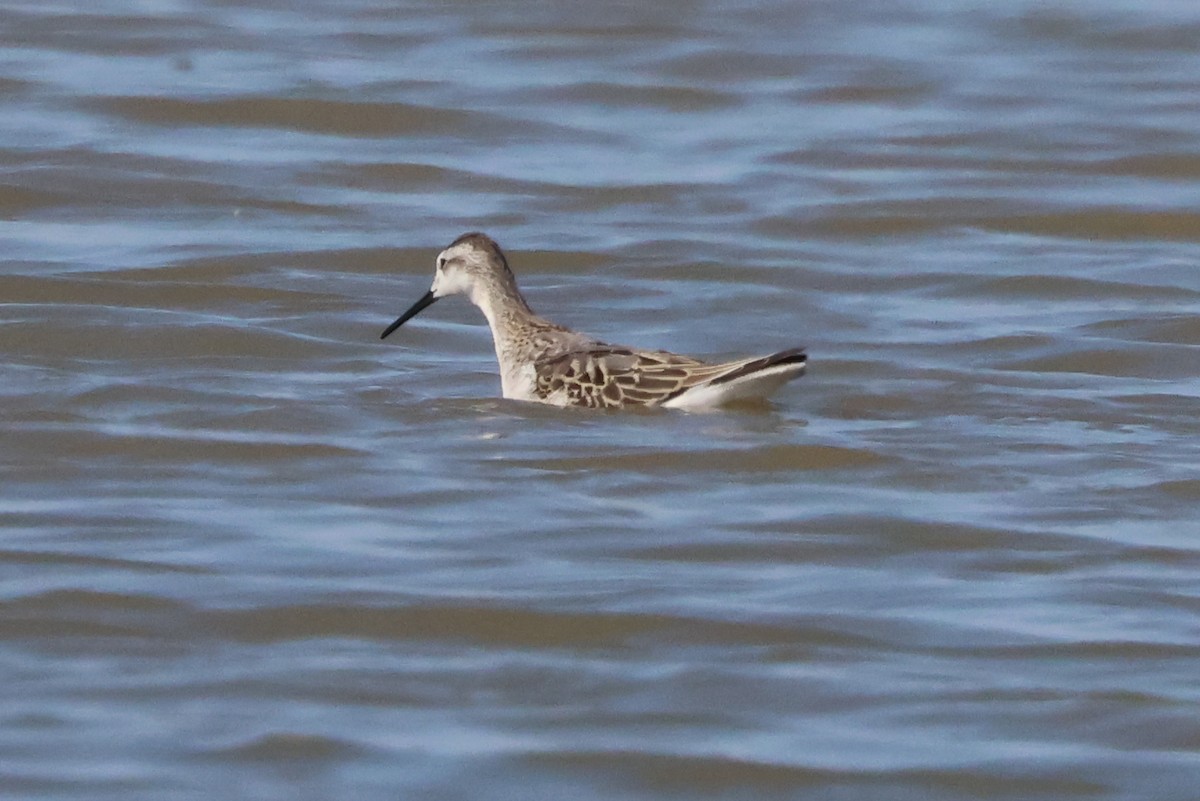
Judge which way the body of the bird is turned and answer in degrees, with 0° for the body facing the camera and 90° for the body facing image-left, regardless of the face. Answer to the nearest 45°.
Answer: approximately 90°
